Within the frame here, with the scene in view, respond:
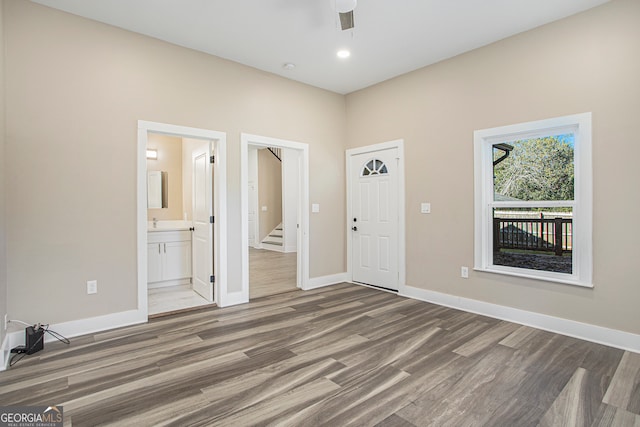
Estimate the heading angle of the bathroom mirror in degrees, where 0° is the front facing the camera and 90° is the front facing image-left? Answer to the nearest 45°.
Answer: approximately 0°

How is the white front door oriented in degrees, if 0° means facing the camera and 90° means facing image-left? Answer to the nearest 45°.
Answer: approximately 45°

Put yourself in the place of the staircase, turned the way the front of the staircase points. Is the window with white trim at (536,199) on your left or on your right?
on your left

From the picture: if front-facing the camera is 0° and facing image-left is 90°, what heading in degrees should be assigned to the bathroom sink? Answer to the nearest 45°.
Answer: approximately 0°

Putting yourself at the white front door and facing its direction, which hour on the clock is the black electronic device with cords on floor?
The black electronic device with cords on floor is roughly at 12 o'clock from the white front door.

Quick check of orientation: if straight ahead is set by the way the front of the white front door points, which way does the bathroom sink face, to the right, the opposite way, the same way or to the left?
to the left

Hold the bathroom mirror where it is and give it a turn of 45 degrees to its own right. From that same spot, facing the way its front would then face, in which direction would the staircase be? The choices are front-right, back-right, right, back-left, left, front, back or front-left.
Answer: back

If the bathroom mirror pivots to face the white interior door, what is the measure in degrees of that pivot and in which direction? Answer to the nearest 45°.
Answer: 0° — it already faces it

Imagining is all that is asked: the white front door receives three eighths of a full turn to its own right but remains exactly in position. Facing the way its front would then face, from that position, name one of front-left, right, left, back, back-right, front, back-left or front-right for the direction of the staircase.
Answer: front-left

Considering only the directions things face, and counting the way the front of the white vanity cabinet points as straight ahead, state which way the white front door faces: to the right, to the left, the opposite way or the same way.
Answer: to the right

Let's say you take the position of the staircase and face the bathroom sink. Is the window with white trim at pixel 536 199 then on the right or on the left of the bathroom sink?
left

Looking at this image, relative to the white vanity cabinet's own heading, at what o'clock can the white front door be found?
The white front door is roughly at 10 o'clock from the white vanity cabinet.

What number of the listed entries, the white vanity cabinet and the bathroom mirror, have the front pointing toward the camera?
2
